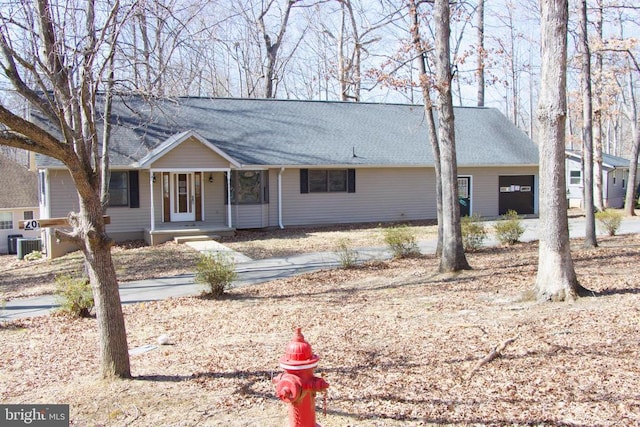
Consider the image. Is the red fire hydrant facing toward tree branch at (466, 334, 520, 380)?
no

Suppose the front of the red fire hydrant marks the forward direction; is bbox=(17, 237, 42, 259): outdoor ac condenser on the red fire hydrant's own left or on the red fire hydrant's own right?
on the red fire hydrant's own right

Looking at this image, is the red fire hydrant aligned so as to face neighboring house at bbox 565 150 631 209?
no

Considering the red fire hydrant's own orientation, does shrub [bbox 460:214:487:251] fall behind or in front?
behind

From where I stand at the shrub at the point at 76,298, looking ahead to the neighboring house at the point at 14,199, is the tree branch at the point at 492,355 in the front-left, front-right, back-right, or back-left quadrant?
back-right

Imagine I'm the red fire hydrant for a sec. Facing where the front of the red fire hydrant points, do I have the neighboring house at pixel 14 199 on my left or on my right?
on my right

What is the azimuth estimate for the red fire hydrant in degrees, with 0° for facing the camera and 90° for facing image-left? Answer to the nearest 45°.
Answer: approximately 45°

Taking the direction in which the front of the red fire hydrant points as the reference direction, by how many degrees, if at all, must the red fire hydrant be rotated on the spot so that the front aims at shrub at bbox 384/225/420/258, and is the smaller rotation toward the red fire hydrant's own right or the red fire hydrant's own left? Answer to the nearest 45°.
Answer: approximately 135° to the red fire hydrant's own right

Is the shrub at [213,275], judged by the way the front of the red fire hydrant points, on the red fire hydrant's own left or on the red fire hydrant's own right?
on the red fire hydrant's own right

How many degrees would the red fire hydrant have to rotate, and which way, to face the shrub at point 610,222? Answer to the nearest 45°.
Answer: approximately 180°
